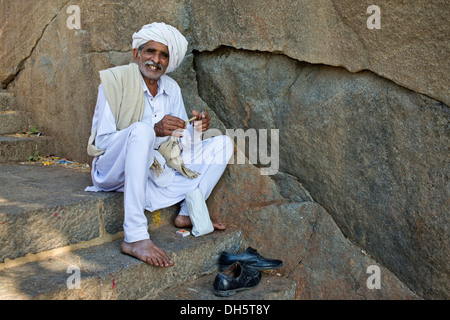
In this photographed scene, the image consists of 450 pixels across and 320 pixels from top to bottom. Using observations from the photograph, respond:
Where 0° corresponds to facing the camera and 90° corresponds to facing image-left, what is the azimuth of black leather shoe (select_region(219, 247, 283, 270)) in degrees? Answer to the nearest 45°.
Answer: approximately 270°

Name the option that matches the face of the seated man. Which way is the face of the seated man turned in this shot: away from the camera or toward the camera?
toward the camera

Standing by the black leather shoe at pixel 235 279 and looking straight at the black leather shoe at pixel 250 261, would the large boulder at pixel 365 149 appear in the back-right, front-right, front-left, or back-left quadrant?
front-right

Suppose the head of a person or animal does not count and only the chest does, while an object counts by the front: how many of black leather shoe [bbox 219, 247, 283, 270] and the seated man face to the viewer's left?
0
